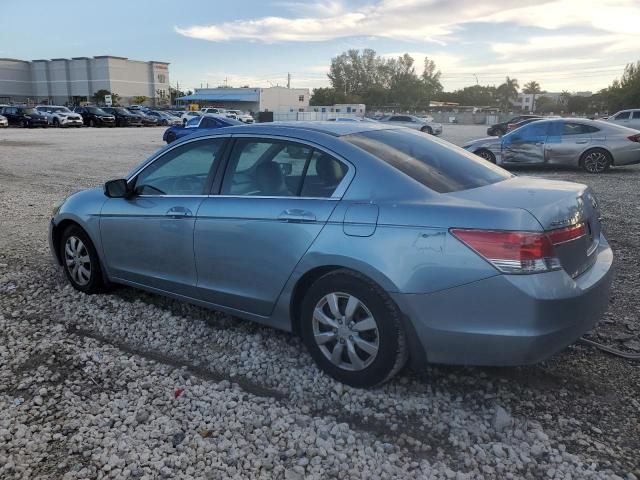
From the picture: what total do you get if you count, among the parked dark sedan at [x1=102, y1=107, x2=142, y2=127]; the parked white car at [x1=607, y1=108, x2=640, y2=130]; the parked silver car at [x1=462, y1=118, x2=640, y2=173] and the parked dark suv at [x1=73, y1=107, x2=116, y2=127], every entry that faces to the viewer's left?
2

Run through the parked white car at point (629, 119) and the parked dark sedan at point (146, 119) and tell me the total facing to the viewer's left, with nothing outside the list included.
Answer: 1

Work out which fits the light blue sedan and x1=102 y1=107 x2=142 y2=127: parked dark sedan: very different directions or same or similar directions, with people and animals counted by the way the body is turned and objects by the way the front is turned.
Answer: very different directions

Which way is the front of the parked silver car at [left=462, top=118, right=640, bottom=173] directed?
to the viewer's left

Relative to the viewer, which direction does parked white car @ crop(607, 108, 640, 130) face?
to the viewer's left

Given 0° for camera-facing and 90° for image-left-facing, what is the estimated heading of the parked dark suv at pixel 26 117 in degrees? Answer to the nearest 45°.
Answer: approximately 315°

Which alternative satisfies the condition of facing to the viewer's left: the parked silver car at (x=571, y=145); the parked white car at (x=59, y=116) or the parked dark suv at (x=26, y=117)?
the parked silver car

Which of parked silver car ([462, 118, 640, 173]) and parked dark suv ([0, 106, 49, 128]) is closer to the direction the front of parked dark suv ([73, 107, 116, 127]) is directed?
the parked silver car

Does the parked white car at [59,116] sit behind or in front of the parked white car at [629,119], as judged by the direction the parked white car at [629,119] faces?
in front

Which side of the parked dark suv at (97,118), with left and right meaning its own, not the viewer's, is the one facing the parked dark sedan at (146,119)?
left

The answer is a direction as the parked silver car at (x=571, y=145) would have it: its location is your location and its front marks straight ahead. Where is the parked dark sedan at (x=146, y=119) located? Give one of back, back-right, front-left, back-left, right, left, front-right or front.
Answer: front-right

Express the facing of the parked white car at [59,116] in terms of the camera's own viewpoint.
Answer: facing the viewer and to the right of the viewer

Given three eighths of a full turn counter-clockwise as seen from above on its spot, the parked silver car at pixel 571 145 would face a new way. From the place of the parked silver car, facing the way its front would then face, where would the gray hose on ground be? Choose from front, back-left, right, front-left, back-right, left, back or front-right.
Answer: front-right

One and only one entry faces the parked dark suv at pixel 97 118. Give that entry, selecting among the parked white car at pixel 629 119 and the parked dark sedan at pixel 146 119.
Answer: the parked white car

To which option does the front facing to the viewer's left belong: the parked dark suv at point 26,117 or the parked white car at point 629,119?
the parked white car
